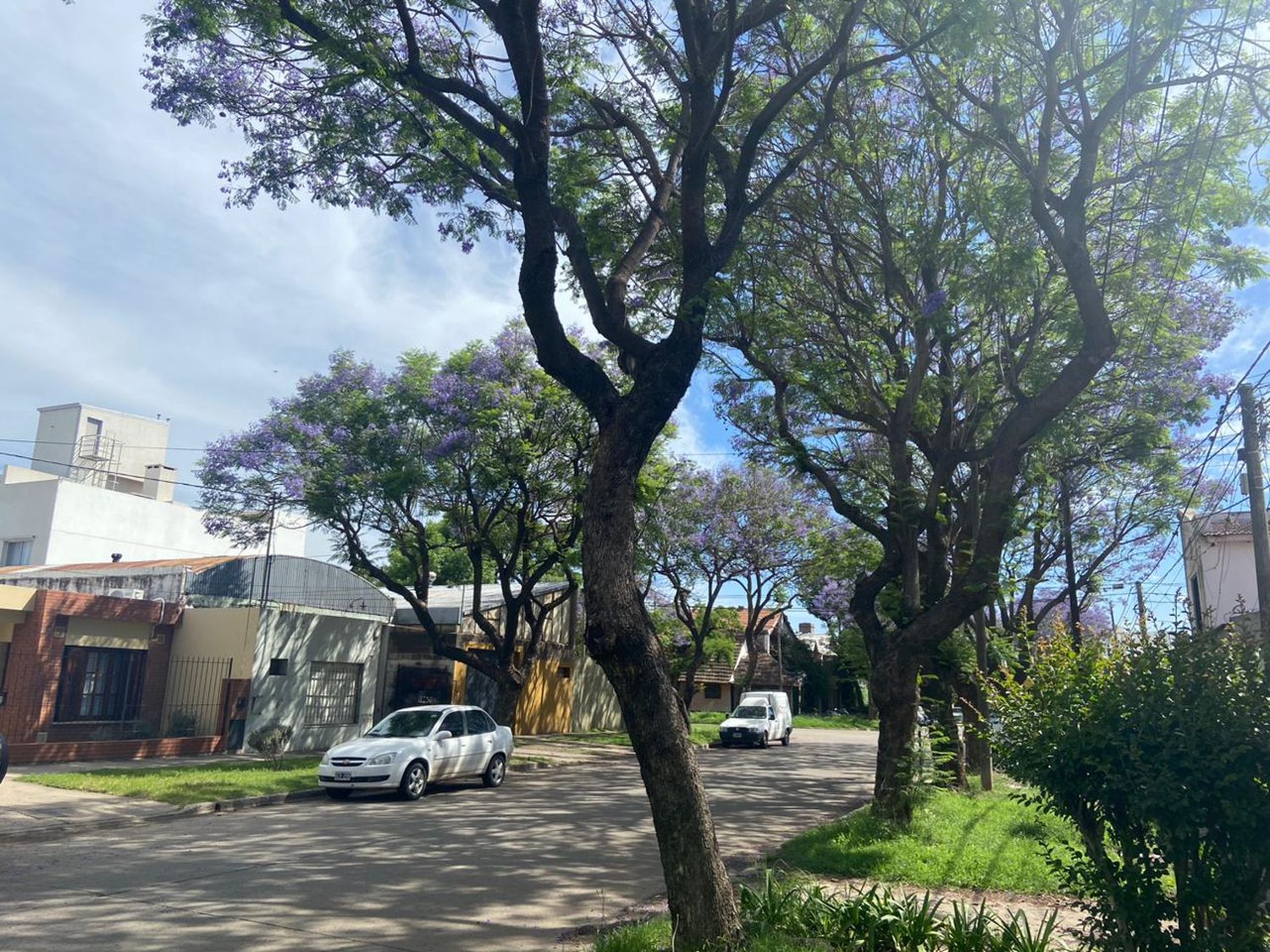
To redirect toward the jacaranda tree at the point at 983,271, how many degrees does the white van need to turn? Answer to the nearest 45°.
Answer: approximately 45° to its left

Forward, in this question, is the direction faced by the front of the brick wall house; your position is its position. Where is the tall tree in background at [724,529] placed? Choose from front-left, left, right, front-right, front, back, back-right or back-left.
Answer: front-left

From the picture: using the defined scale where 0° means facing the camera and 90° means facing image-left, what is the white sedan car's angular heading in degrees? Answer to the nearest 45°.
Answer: approximately 45°

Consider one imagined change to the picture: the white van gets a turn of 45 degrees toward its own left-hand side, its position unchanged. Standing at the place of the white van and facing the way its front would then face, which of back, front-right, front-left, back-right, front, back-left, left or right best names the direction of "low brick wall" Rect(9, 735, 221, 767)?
front-right

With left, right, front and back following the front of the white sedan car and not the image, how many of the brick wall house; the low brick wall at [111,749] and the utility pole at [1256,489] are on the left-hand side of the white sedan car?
1

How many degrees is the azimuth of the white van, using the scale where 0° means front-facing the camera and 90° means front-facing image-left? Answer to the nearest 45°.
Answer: approximately 45°

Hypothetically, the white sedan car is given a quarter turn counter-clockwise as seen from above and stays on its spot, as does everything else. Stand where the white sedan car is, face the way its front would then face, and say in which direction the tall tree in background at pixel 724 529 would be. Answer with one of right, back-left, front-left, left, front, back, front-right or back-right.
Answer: left

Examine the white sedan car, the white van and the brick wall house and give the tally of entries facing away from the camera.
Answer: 0

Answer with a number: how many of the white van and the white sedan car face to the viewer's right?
0

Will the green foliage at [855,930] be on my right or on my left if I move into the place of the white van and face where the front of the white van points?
on my left

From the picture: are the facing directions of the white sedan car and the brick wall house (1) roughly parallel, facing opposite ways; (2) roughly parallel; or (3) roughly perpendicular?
roughly perpendicular

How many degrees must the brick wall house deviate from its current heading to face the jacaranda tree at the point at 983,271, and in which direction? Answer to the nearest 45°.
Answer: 0° — it already faces it

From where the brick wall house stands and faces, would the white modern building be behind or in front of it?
behind

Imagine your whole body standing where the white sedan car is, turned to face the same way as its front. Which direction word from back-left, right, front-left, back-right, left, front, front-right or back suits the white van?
back

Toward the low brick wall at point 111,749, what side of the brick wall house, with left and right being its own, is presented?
front

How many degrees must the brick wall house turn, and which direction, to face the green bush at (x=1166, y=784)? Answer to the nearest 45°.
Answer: approximately 45° to its right

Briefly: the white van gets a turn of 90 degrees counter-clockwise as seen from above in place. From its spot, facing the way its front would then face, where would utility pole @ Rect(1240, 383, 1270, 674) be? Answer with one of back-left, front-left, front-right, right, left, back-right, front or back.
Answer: front-right
